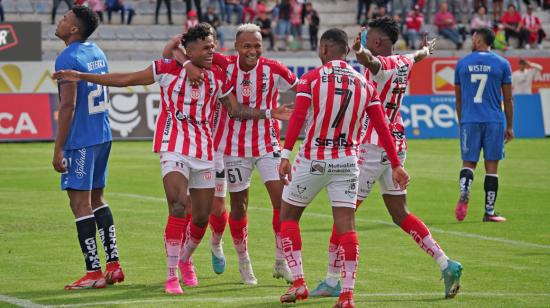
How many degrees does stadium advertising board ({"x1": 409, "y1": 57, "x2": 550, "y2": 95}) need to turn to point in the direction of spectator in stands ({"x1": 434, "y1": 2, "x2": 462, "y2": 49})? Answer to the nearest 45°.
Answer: approximately 180°

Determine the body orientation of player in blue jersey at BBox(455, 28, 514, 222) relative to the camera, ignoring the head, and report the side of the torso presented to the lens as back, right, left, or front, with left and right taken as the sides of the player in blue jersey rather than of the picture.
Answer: back

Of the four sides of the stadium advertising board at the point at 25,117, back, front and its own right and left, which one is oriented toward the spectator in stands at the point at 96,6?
back

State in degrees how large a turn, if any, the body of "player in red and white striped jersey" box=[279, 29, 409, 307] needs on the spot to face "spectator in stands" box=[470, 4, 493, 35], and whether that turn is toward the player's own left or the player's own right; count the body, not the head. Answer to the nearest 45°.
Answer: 0° — they already face them

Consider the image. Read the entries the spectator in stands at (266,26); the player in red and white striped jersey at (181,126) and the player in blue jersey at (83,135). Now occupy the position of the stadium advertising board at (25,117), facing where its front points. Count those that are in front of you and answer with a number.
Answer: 2

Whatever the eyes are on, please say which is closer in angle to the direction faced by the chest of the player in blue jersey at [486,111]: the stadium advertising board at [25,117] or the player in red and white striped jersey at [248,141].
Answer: the stadium advertising board

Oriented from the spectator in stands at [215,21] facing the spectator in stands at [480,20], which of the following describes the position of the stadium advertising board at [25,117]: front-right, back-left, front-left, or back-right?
back-right

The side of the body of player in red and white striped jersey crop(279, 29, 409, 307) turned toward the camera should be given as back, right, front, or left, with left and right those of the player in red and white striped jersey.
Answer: back

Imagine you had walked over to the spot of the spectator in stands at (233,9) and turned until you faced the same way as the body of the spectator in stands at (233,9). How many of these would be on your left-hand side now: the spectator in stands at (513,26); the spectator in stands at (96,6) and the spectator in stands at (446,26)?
2

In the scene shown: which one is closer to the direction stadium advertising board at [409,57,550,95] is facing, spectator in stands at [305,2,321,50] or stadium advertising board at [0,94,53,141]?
the stadium advertising board
